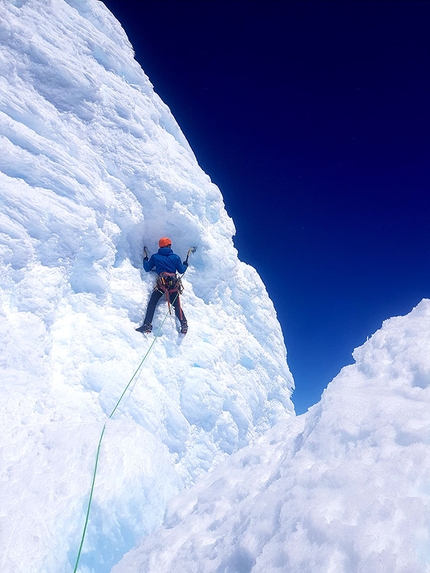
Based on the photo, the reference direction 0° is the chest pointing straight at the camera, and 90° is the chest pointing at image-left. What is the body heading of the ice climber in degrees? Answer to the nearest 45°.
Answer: approximately 180°
